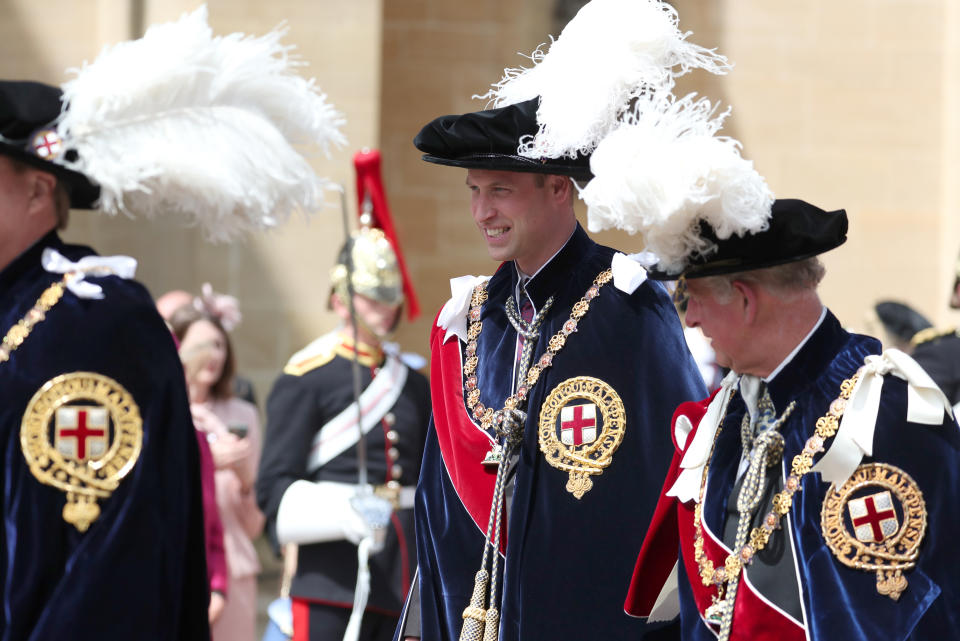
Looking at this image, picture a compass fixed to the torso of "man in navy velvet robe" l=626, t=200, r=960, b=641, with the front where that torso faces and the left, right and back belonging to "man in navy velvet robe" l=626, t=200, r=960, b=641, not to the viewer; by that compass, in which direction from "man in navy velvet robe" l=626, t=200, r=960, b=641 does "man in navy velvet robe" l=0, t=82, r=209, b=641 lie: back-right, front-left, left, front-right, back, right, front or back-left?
front-right

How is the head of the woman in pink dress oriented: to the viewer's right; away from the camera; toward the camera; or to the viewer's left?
toward the camera

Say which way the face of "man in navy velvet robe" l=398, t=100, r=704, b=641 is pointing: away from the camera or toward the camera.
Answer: toward the camera

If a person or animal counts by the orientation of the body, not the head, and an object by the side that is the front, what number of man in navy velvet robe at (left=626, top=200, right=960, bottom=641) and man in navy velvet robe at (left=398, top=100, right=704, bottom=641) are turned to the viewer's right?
0

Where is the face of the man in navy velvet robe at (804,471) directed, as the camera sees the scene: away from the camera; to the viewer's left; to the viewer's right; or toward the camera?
to the viewer's left

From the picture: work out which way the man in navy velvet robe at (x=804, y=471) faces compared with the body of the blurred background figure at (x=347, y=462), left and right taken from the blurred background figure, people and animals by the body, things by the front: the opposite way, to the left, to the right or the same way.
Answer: to the right

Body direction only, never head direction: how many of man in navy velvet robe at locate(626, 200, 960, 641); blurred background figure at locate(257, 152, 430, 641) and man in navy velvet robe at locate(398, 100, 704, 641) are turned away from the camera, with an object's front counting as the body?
0

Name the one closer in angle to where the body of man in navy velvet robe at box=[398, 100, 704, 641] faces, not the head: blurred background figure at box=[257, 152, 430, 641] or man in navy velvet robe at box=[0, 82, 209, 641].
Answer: the man in navy velvet robe

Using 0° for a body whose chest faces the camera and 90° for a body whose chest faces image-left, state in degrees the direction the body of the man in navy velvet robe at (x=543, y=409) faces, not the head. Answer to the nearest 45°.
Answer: approximately 45°

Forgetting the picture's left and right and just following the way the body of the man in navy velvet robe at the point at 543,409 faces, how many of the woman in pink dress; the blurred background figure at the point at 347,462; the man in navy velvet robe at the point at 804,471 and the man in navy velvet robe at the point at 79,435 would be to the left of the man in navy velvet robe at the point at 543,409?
1

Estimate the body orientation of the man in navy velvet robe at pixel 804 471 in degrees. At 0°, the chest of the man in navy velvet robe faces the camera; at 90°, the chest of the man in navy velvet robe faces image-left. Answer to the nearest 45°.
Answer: approximately 45°

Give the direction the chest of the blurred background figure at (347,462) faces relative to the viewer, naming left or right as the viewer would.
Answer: facing the viewer and to the right of the viewer

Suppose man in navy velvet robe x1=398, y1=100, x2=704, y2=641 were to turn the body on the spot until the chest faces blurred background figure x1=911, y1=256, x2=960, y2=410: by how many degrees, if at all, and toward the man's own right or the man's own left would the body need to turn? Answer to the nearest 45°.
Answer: approximately 180°

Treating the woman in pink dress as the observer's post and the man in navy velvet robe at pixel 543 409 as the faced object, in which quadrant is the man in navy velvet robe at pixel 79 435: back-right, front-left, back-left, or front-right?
front-right

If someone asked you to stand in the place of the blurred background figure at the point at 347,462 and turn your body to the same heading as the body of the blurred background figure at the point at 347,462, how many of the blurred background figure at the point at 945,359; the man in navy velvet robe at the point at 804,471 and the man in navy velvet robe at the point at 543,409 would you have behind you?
0

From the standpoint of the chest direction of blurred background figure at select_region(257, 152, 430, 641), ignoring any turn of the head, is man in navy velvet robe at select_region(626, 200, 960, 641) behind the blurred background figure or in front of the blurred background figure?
in front

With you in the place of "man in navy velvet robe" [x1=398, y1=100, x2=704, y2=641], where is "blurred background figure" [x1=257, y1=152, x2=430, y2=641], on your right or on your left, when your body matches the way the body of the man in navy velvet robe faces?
on your right

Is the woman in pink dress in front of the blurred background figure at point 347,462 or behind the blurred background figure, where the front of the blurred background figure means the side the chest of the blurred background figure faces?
behind
